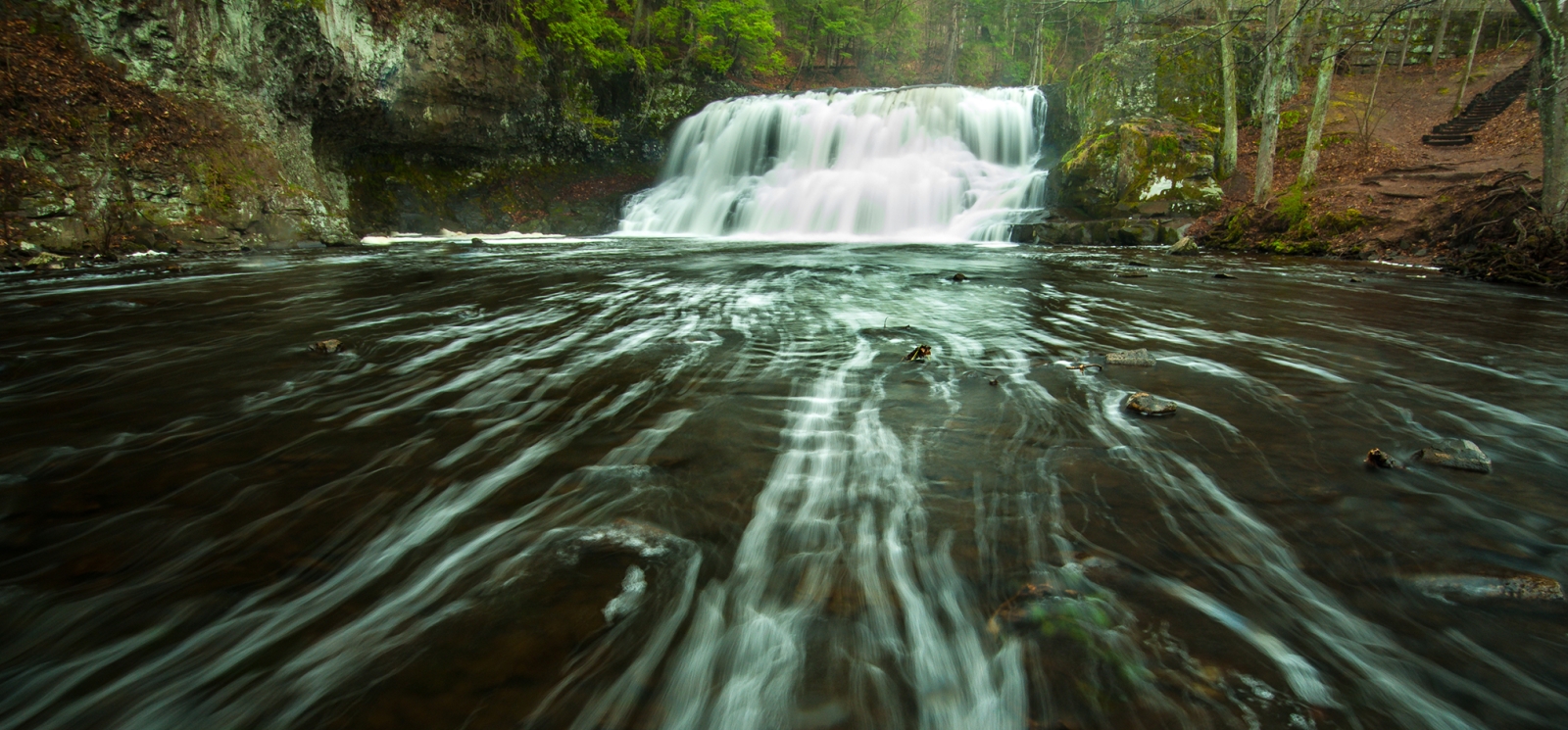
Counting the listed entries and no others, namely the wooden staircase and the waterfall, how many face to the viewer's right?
0

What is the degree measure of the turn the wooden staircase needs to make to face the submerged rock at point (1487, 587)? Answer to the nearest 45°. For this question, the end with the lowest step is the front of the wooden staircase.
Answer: approximately 45° to its left

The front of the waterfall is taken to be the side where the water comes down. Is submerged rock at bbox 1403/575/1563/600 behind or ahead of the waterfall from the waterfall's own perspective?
ahead

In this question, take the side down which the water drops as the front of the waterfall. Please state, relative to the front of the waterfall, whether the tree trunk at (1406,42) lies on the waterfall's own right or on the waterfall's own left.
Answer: on the waterfall's own left

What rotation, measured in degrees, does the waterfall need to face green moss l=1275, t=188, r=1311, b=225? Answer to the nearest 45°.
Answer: approximately 45° to its left

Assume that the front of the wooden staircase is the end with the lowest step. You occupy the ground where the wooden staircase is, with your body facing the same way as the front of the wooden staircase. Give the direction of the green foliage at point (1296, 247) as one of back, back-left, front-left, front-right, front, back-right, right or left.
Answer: front-left

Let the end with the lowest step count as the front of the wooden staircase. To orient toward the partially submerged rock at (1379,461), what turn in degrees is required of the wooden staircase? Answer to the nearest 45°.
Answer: approximately 45° to its left

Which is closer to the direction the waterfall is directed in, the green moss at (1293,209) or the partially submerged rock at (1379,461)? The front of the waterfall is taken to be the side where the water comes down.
the partially submerged rock

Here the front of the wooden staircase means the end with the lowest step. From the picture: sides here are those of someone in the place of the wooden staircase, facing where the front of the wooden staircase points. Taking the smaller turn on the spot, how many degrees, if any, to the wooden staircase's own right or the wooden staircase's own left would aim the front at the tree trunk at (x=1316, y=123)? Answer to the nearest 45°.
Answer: approximately 45° to the wooden staircase's own left

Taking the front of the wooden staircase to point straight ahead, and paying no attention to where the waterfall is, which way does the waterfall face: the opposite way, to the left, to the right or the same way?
to the left

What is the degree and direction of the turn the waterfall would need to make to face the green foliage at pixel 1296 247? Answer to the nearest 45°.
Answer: approximately 45° to its left

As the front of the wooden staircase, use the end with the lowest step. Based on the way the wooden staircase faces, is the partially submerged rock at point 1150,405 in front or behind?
in front
